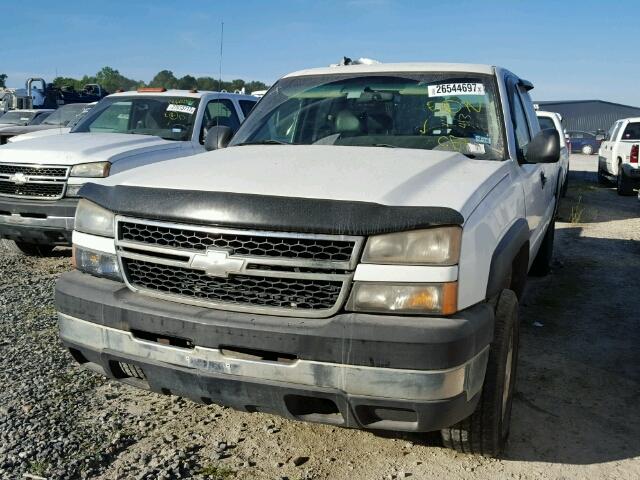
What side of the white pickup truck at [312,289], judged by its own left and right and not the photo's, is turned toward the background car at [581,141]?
back

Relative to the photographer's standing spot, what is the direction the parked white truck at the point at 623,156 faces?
facing away from the viewer and to the left of the viewer

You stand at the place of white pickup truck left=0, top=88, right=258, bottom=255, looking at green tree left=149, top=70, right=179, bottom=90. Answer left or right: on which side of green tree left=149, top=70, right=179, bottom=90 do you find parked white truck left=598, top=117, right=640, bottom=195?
right

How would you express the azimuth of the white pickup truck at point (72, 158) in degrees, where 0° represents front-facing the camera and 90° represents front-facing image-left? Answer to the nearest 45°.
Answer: approximately 45°

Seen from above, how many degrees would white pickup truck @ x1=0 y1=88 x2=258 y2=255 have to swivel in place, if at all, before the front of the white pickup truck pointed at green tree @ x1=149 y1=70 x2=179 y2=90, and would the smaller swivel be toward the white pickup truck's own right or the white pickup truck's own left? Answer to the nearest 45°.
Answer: approximately 135° to the white pickup truck's own right

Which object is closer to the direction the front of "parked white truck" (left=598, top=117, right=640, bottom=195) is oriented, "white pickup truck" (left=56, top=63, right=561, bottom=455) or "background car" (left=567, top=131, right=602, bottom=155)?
the background car

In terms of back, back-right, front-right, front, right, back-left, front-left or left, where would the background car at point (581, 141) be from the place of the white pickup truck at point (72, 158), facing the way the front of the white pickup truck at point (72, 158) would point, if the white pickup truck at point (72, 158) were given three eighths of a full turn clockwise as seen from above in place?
front-right

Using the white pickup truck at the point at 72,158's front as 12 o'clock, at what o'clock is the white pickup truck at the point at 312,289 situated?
the white pickup truck at the point at 312,289 is roughly at 10 o'clock from the white pickup truck at the point at 72,158.

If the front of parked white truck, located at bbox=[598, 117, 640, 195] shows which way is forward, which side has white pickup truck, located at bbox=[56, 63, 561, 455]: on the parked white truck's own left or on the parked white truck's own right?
on the parked white truck's own left

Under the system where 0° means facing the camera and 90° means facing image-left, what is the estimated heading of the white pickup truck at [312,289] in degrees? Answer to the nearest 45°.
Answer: approximately 45°
